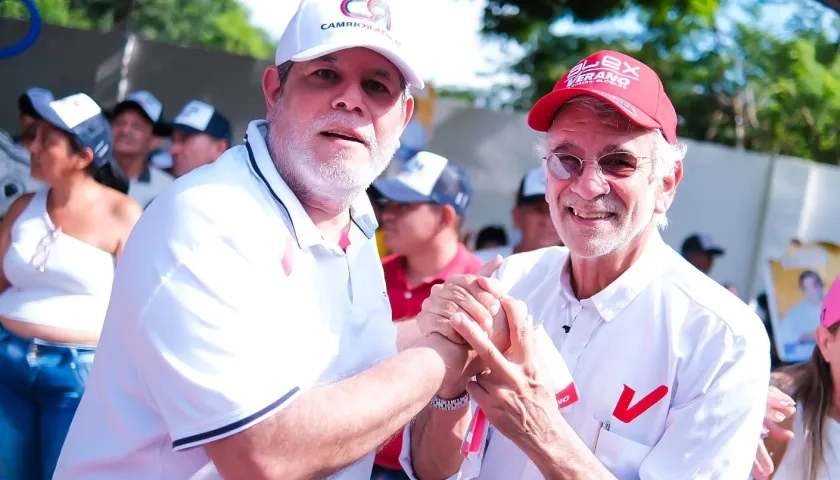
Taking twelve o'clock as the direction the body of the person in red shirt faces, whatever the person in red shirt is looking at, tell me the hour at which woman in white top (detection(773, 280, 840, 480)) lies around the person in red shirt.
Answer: The woman in white top is roughly at 9 o'clock from the person in red shirt.

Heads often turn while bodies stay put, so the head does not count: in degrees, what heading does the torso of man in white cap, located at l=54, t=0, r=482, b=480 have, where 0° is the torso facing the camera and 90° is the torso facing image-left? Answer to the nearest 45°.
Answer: approximately 315°

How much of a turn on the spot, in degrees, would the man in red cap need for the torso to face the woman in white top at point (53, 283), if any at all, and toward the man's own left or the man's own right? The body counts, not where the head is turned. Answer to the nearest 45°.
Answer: approximately 45° to the man's own right

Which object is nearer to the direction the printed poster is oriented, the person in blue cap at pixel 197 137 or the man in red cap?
the man in red cap

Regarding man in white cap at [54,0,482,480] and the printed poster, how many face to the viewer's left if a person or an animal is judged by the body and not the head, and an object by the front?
0

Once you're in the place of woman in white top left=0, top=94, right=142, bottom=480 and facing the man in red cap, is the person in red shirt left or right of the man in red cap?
left

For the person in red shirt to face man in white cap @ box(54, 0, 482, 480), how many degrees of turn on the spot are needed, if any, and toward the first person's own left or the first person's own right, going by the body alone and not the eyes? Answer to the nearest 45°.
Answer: approximately 45° to the first person's own left

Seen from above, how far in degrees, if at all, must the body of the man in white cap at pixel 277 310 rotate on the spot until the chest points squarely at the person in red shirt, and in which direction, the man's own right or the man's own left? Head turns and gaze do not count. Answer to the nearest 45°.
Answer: approximately 135° to the man's own left

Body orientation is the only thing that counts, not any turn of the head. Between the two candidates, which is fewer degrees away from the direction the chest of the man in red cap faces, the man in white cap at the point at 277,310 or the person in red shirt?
the man in white cap

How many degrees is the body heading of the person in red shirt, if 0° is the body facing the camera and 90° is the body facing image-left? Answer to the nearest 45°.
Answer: approximately 45°

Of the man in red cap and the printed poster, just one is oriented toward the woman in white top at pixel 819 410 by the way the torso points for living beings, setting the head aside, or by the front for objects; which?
the printed poster

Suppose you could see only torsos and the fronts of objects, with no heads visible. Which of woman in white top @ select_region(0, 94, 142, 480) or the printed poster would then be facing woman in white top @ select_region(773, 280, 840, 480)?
the printed poster
